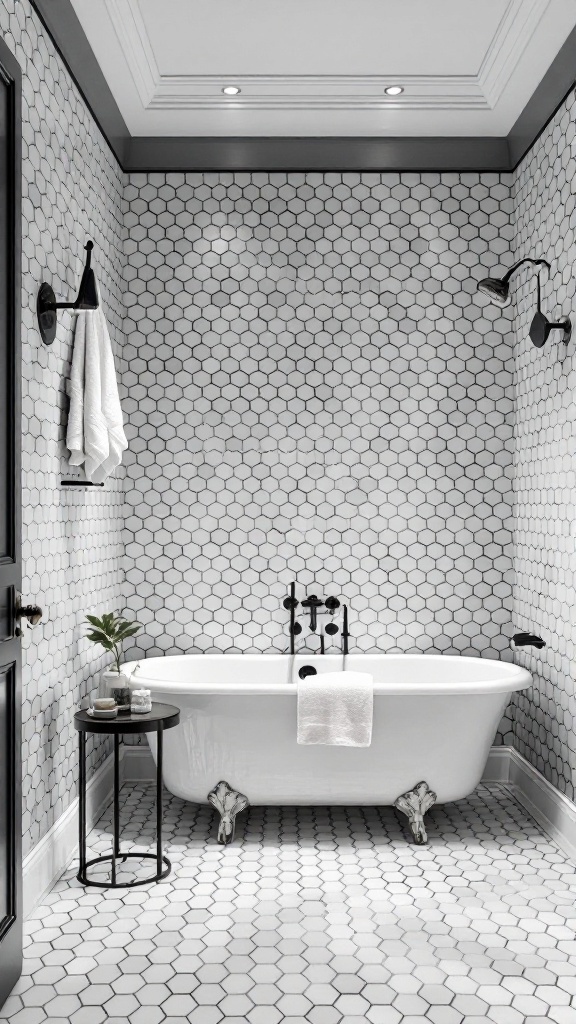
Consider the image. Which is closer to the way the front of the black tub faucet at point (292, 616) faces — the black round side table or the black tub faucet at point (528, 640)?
the black round side table

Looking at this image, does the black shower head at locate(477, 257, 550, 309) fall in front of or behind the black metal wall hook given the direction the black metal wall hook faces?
in front

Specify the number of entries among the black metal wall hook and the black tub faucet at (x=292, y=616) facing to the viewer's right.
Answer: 1

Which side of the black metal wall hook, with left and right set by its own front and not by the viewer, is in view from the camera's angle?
right

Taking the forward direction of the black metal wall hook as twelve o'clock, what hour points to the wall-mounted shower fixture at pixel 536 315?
The wall-mounted shower fixture is roughly at 12 o'clock from the black metal wall hook.

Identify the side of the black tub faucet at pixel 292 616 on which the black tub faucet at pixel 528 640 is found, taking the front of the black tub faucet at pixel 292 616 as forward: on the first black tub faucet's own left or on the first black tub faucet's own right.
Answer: on the first black tub faucet's own left

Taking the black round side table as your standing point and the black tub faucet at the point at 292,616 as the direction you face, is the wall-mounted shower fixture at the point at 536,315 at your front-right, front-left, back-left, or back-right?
front-right

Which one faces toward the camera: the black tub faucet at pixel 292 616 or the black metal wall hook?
the black tub faucet

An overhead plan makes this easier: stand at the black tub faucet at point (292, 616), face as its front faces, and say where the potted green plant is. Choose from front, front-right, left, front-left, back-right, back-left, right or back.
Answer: front-right

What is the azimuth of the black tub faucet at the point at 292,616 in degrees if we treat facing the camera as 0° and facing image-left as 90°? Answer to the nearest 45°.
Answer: approximately 0°

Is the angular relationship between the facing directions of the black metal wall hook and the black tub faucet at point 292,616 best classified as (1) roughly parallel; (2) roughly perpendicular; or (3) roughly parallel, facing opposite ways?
roughly perpendicular
